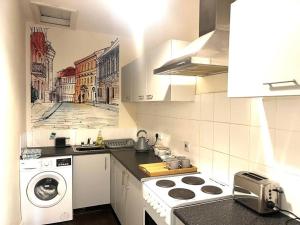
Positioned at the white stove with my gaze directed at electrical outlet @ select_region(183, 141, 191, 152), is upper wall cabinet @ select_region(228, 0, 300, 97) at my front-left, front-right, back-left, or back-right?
back-right

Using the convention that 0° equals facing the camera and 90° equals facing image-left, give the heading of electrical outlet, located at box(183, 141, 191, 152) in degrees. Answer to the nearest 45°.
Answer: approximately 45°

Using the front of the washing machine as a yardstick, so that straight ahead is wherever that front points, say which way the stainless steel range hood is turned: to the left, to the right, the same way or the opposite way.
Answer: to the right

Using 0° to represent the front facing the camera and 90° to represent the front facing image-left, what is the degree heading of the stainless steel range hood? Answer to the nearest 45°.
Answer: approximately 45°
